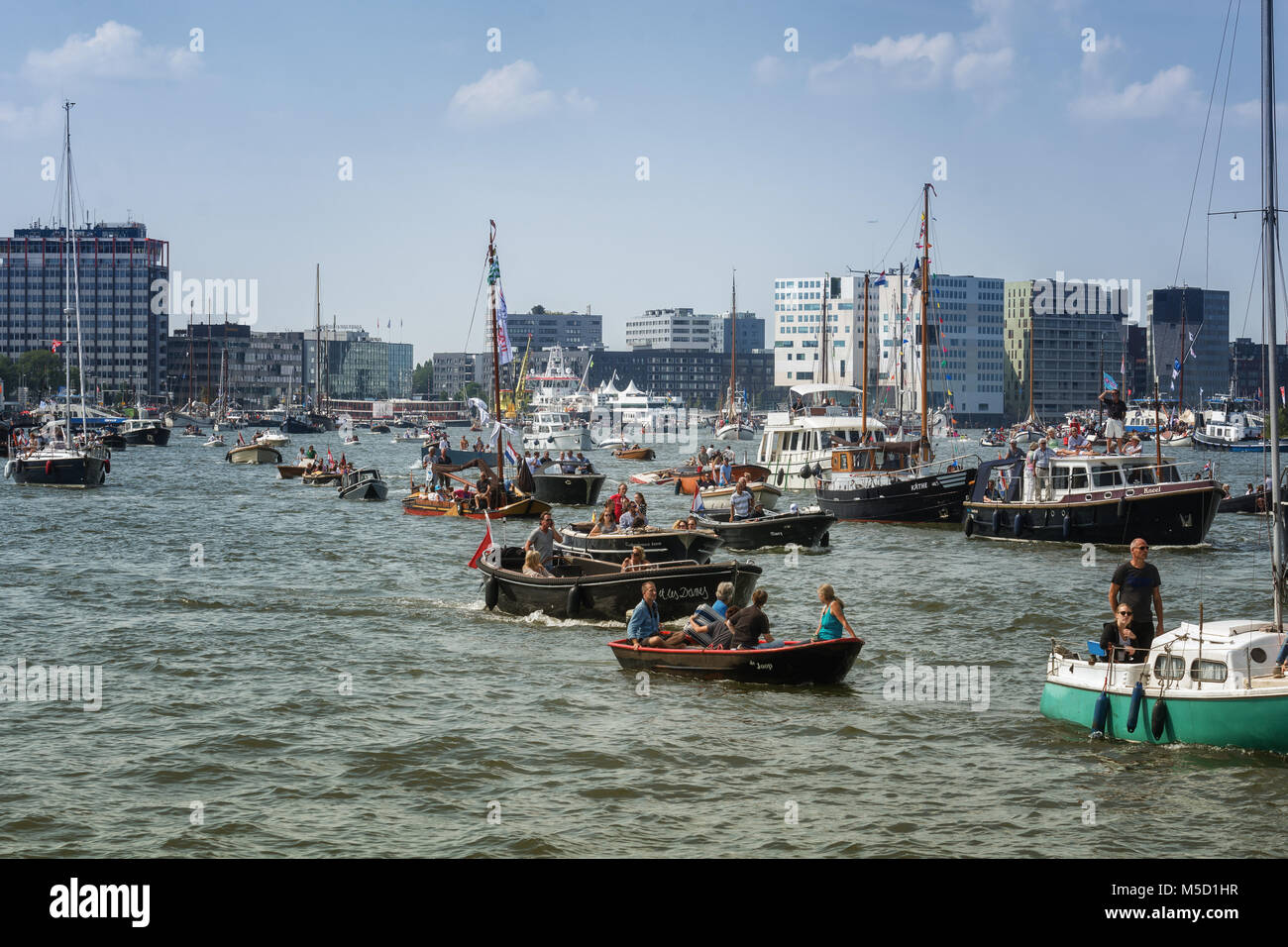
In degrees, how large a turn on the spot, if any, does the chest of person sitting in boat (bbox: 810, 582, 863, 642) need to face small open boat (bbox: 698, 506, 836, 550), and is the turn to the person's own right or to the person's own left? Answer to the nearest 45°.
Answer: approximately 90° to the person's own right

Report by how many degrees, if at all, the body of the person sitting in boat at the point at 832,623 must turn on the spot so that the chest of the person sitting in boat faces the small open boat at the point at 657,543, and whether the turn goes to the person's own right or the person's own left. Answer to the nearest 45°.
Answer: approximately 90° to the person's own right

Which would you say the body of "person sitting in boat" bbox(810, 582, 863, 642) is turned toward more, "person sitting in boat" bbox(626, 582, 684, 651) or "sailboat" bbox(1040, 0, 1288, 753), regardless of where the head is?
the person sitting in boat

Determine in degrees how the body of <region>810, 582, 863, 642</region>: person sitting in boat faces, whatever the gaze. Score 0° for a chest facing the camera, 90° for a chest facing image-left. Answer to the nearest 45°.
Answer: approximately 90°

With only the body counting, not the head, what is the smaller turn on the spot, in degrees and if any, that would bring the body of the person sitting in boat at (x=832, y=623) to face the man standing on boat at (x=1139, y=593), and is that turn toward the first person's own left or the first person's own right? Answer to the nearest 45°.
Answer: approximately 135° to the first person's own left

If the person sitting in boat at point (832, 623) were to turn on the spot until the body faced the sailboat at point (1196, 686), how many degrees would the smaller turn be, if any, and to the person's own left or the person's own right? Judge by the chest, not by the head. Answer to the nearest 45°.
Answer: approximately 135° to the person's own left

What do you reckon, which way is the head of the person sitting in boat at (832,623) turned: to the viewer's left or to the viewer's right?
to the viewer's left
